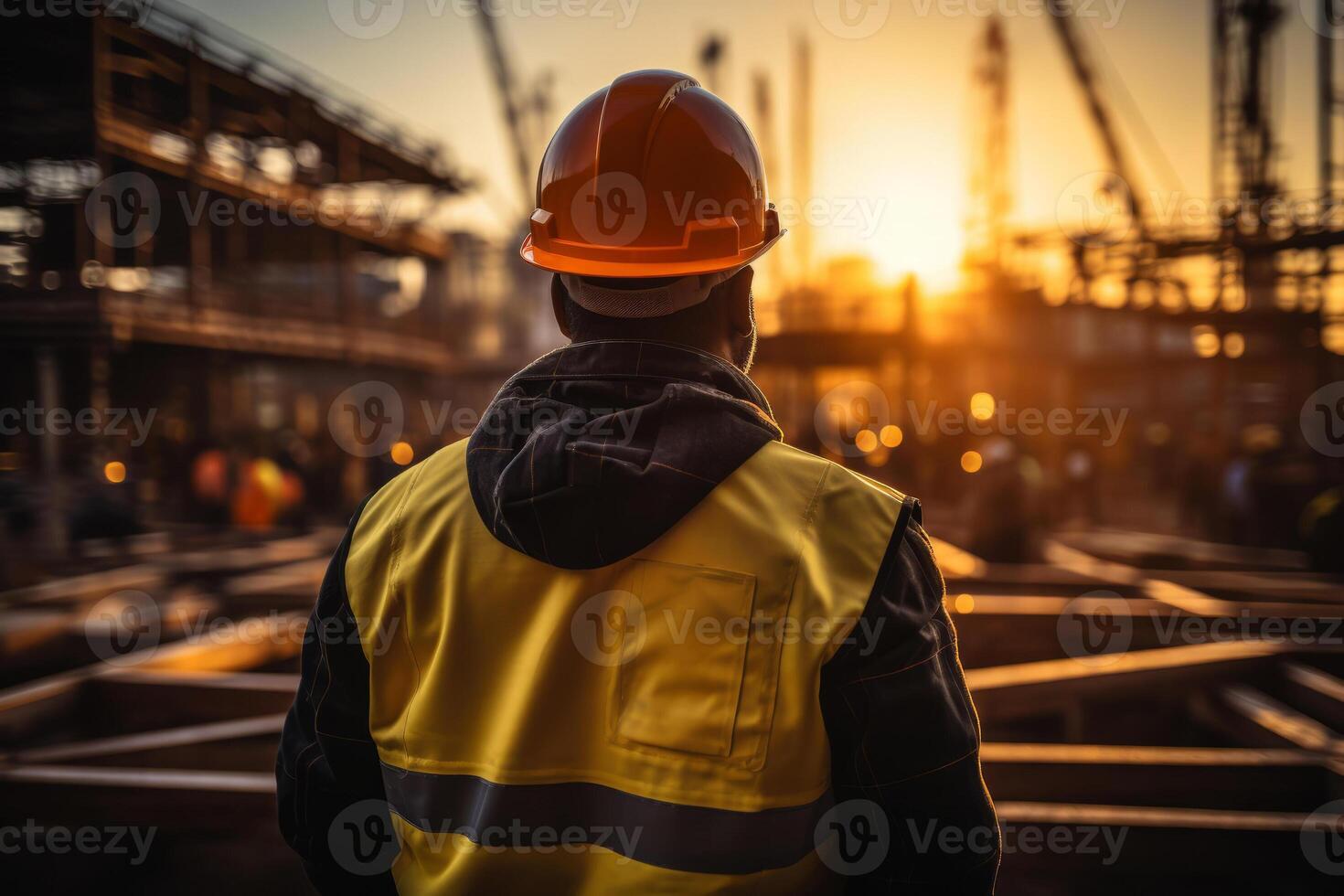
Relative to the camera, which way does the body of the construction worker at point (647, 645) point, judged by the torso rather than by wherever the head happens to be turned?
away from the camera
